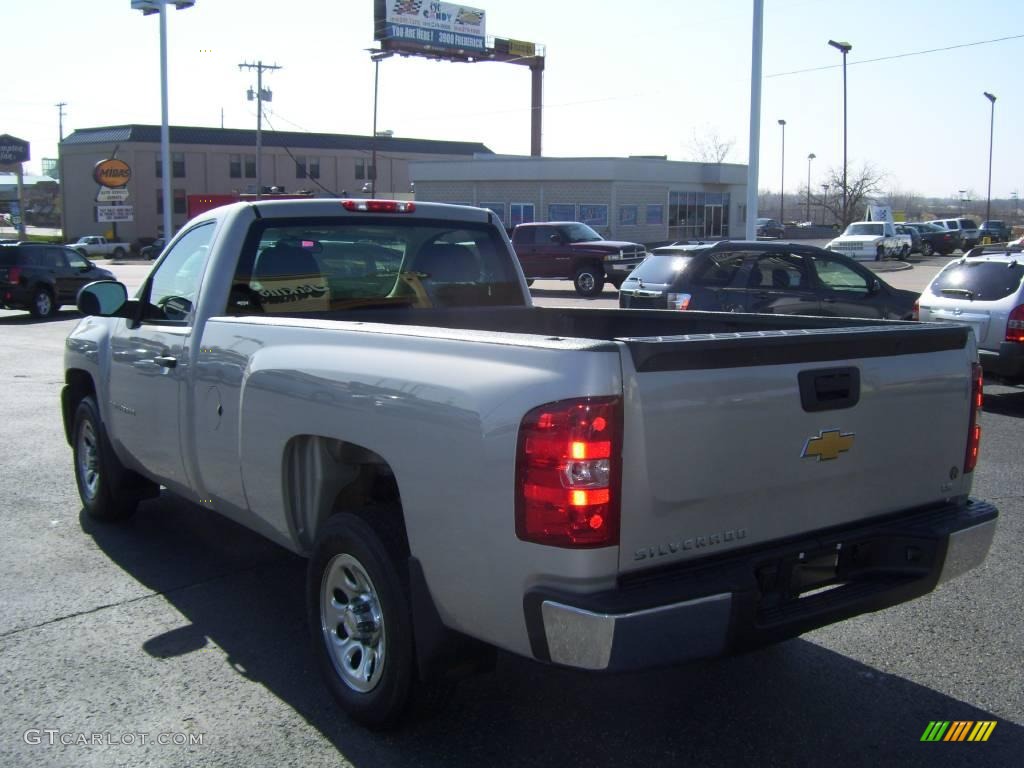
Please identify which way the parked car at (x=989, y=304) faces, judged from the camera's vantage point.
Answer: facing away from the viewer and to the right of the viewer

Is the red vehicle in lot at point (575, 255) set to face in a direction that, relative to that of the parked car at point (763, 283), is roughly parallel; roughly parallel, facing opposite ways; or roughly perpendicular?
roughly perpendicular

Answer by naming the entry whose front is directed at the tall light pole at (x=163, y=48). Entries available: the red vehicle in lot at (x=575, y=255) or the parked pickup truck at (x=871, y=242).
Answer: the parked pickup truck

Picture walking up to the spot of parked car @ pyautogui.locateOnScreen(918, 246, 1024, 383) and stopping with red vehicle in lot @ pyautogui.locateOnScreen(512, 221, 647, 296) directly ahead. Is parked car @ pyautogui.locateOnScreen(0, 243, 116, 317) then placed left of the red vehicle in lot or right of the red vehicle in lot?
left

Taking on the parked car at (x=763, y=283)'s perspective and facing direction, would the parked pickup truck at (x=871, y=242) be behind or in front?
in front

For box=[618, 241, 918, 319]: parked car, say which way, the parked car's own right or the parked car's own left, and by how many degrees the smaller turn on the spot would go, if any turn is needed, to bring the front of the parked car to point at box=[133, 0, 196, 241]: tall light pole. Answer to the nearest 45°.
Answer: approximately 90° to the parked car's own left

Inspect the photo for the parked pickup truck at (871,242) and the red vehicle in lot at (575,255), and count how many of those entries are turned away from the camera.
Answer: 0

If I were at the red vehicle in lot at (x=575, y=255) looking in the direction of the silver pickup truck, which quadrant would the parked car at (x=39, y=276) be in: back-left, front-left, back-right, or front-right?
front-right

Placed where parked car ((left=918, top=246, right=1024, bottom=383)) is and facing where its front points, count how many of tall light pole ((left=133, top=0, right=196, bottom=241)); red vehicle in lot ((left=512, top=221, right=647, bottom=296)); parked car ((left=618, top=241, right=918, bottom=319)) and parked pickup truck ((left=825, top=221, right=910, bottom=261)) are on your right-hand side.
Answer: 0

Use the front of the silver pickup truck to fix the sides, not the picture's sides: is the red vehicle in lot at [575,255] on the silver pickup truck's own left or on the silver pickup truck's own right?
on the silver pickup truck's own right

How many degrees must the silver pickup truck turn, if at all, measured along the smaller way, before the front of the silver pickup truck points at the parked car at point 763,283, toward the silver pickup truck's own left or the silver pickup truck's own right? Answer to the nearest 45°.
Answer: approximately 45° to the silver pickup truck's own right

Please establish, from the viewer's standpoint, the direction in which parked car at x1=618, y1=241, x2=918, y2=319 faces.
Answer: facing away from the viewer and to the right of the viewer

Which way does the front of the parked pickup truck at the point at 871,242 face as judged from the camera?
facing the viewer and to the left of the viewer

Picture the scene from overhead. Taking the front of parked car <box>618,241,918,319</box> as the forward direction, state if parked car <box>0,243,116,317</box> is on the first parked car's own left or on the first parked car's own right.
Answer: on the first parked car's own left

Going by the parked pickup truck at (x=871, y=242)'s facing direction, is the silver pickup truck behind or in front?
in front

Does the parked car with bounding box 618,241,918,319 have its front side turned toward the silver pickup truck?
no

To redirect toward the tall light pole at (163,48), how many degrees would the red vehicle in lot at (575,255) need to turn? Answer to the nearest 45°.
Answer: approximately 135° to its right

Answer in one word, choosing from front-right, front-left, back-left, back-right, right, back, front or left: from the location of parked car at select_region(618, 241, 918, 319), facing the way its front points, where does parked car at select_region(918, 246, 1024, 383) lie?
right

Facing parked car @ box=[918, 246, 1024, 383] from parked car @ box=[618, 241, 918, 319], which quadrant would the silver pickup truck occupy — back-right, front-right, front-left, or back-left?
front-right

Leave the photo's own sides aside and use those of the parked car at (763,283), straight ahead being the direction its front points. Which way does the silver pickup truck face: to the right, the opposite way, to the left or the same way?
to the left

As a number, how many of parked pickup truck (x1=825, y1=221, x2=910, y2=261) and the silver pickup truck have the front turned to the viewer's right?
0

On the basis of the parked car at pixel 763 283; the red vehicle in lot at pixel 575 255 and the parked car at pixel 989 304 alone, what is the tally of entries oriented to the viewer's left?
0

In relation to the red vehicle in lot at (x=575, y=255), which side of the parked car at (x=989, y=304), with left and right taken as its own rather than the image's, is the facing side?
left
